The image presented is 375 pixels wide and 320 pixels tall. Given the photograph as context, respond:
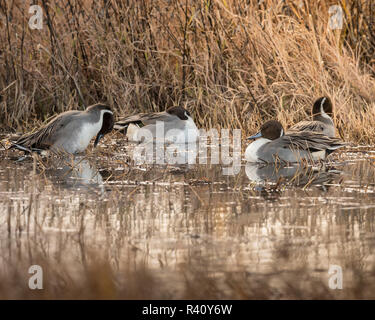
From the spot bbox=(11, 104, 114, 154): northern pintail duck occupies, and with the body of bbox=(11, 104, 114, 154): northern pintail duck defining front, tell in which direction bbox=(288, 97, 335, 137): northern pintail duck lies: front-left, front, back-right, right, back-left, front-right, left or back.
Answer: front

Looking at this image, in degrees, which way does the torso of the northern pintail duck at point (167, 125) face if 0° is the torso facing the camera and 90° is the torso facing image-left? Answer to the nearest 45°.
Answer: approximately 270°

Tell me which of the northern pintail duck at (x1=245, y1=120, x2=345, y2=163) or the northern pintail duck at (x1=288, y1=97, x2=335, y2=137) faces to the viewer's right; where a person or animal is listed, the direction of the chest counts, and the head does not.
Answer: the northern pintail duck at (x1=288, y1=97, x2=335, y2=137)

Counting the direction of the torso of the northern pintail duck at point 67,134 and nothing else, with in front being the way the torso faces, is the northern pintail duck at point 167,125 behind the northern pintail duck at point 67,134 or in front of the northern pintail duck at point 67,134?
in front

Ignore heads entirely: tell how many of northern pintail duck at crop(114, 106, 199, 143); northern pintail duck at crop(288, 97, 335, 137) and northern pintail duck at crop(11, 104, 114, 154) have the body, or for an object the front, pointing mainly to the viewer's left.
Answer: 0

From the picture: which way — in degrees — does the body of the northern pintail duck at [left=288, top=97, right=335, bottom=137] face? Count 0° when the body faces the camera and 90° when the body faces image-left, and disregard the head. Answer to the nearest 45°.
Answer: approximately 270°

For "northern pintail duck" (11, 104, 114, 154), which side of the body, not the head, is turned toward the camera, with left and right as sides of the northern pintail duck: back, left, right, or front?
right

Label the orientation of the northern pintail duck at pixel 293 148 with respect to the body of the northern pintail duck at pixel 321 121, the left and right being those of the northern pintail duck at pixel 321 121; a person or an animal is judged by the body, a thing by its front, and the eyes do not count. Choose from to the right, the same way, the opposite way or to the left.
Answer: the opposite way

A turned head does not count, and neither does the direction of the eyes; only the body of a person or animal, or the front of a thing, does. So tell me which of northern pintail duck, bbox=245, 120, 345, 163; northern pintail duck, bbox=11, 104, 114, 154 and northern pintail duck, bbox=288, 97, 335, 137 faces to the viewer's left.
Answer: northern pintail duck, bbox=245, 120, 345, 163

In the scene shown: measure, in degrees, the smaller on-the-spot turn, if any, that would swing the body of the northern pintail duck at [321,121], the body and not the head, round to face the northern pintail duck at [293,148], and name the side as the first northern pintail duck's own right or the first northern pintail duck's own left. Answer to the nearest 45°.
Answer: approximately 90° to the first northern pintail duck's own right

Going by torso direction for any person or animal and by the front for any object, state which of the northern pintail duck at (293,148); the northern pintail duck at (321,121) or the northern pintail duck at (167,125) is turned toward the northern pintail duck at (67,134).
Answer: the northern pintail duck at (293,148)

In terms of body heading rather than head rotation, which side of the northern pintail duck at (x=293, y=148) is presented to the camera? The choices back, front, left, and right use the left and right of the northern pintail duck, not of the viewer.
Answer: left

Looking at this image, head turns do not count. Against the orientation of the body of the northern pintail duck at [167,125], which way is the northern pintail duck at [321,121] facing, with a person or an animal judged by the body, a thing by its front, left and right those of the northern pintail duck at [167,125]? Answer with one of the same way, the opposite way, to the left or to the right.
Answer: the same way

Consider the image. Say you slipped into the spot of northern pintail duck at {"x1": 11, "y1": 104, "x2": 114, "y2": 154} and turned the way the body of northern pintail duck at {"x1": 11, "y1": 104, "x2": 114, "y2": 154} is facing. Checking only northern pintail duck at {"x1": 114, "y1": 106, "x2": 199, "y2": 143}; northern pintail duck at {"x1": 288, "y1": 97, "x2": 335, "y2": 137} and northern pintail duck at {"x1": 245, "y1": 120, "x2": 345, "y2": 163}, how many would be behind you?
0

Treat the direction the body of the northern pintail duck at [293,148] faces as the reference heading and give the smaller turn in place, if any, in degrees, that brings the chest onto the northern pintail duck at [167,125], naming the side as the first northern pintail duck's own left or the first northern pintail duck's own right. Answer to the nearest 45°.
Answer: approximately 45° to the first northern pintail duck's own right

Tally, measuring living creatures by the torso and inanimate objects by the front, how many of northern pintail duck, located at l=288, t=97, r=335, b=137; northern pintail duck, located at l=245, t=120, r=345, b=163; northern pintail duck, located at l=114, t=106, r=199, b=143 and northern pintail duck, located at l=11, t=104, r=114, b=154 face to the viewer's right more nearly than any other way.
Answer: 3

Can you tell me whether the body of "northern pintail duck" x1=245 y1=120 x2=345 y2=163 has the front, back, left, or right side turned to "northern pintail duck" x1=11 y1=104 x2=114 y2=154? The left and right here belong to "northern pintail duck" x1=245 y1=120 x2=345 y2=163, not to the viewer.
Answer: front

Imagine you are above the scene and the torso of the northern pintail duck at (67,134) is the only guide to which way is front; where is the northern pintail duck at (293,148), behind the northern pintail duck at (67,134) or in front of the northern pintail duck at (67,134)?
in front

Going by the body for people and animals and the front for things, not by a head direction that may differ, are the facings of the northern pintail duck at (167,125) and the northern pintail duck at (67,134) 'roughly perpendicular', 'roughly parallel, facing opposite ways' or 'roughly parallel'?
roughly parallel

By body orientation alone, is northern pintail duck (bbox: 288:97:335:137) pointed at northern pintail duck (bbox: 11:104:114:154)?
no

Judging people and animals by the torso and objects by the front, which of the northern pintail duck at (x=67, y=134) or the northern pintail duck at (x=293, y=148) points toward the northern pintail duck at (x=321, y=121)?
the northern pintail duck at (x=67, y=134)
